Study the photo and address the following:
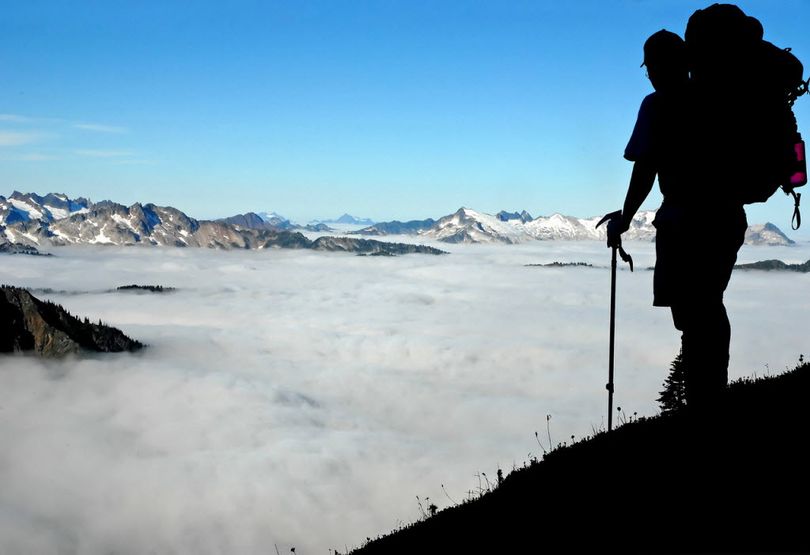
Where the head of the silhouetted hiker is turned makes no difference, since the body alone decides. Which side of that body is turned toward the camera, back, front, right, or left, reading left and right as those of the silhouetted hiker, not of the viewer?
left

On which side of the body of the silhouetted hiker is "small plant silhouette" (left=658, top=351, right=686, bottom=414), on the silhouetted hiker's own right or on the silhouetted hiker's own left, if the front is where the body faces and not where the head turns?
on the silhouetted hiker's own right
